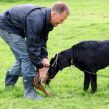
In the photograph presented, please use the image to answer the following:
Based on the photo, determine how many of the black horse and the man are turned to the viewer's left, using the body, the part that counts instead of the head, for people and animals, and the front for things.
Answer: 1

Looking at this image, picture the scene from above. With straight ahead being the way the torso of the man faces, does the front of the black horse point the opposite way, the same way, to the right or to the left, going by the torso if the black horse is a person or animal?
the opposite way

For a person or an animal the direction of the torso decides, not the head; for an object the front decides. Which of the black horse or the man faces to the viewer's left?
the black horse

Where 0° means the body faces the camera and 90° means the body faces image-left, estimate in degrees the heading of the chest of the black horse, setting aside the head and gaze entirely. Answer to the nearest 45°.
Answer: approximately 90°

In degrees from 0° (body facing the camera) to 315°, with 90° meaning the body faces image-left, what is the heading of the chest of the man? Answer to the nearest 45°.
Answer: approximately 270°
